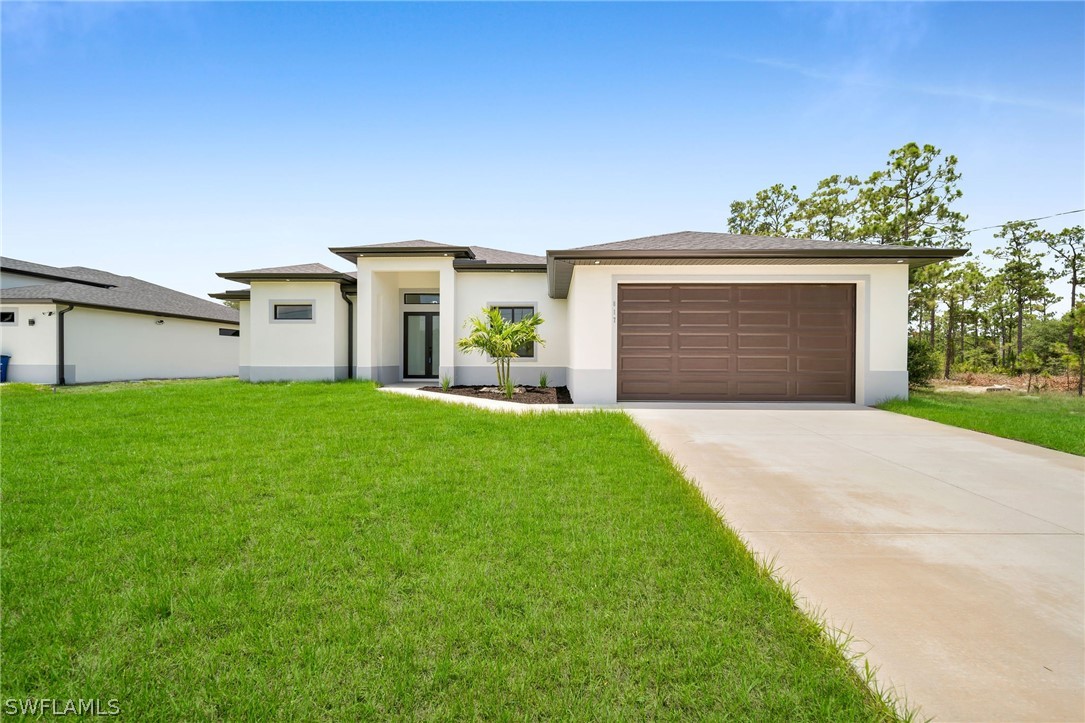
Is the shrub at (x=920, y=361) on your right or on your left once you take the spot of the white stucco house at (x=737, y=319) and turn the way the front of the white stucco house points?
on your left

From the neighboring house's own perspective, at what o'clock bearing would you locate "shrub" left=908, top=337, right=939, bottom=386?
The shrub is roughly at 9 o'clock from the neighboring house.

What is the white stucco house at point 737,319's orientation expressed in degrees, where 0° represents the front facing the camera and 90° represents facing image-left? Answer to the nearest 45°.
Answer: approximately 0°

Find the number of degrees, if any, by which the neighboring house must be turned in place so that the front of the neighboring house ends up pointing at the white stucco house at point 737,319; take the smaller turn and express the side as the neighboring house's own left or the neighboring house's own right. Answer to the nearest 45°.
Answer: approximately 90° to the neighboring house's own left

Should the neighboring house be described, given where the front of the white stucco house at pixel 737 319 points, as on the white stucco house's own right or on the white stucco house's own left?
on the white stucco house's own right

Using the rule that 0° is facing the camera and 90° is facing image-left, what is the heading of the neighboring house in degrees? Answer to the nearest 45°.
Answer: approximately 45°

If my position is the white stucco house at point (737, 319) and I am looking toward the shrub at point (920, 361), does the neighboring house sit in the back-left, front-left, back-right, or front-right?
back-left
